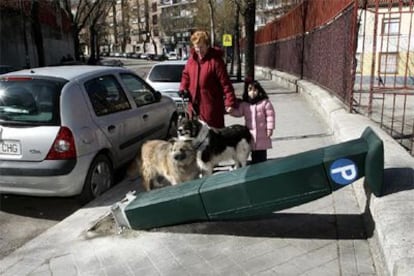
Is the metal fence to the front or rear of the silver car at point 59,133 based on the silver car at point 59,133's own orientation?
to the front

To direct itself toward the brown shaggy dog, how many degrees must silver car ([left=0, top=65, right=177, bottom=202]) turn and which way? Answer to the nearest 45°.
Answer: approximately 90° to its right

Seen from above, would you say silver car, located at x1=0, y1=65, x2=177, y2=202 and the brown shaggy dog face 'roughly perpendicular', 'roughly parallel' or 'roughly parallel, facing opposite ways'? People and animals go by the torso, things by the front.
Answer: roughly perpendicular

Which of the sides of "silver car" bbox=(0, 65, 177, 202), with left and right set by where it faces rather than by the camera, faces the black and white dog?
right

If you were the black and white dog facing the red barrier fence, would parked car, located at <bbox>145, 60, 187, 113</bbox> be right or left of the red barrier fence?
left

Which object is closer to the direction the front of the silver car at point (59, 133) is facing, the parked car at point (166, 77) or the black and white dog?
the parked car

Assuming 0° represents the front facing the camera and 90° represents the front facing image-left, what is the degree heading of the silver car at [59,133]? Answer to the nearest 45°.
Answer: approximately 225°

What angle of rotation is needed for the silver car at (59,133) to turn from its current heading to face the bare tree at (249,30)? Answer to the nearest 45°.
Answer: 0° — it already faces it

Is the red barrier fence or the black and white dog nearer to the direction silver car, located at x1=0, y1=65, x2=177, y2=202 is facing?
the red barrier fence
